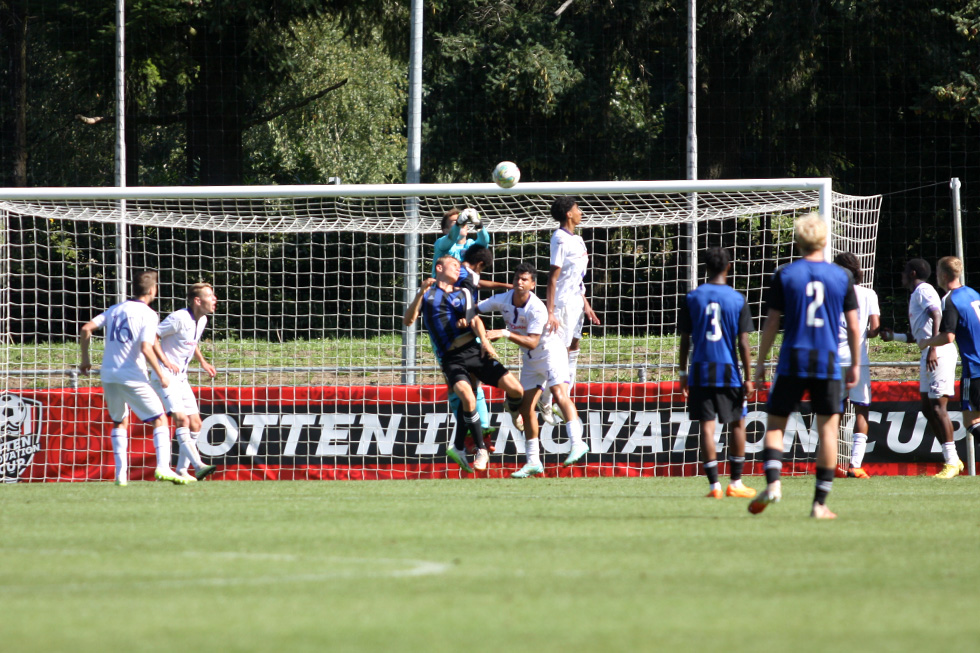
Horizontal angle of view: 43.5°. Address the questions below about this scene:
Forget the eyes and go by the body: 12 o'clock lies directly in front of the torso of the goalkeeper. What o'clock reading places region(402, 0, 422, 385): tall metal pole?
The tall metal pole is roughly at 7 o'clock from the goalkeeper.

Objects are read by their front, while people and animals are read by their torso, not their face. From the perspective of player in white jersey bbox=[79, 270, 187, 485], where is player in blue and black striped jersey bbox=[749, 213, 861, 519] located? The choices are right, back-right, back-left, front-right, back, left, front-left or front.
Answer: right

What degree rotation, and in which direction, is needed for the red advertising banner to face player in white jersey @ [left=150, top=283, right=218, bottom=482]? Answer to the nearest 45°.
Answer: approximately 45° to its right

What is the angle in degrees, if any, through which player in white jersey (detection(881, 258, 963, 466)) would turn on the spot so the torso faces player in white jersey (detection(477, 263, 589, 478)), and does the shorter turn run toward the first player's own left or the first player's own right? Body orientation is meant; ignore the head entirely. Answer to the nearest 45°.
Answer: approximately 45° to the first player's own left

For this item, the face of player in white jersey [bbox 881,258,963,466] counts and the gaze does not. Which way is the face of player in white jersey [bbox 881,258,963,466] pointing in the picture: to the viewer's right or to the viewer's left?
to the viewer's left

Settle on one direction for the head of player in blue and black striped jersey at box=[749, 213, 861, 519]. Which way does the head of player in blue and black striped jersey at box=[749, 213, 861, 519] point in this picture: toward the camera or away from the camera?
away from the camera

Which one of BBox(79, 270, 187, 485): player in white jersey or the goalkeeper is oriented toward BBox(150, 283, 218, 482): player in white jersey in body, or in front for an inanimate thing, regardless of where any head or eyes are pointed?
BBox(79, 270, 187, 485): player in white jersey

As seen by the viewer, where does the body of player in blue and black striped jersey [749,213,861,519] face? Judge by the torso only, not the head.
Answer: away from the camera

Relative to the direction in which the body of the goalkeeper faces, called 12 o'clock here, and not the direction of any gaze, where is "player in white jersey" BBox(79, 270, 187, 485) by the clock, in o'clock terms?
The player in white jersey is roughly at 4 o'clock from the goalkeeper.

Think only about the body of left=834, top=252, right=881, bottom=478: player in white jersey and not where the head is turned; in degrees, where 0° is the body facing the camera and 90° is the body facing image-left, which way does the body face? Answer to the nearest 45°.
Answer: approximately 90°

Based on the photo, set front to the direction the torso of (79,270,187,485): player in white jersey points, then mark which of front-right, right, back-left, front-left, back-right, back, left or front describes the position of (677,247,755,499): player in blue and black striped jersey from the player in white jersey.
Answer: right

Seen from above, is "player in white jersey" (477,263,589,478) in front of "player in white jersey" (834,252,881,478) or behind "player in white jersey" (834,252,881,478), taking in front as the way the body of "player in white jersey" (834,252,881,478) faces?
in front

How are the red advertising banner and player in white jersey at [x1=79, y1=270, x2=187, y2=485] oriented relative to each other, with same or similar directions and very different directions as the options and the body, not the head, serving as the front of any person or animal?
very different directions
